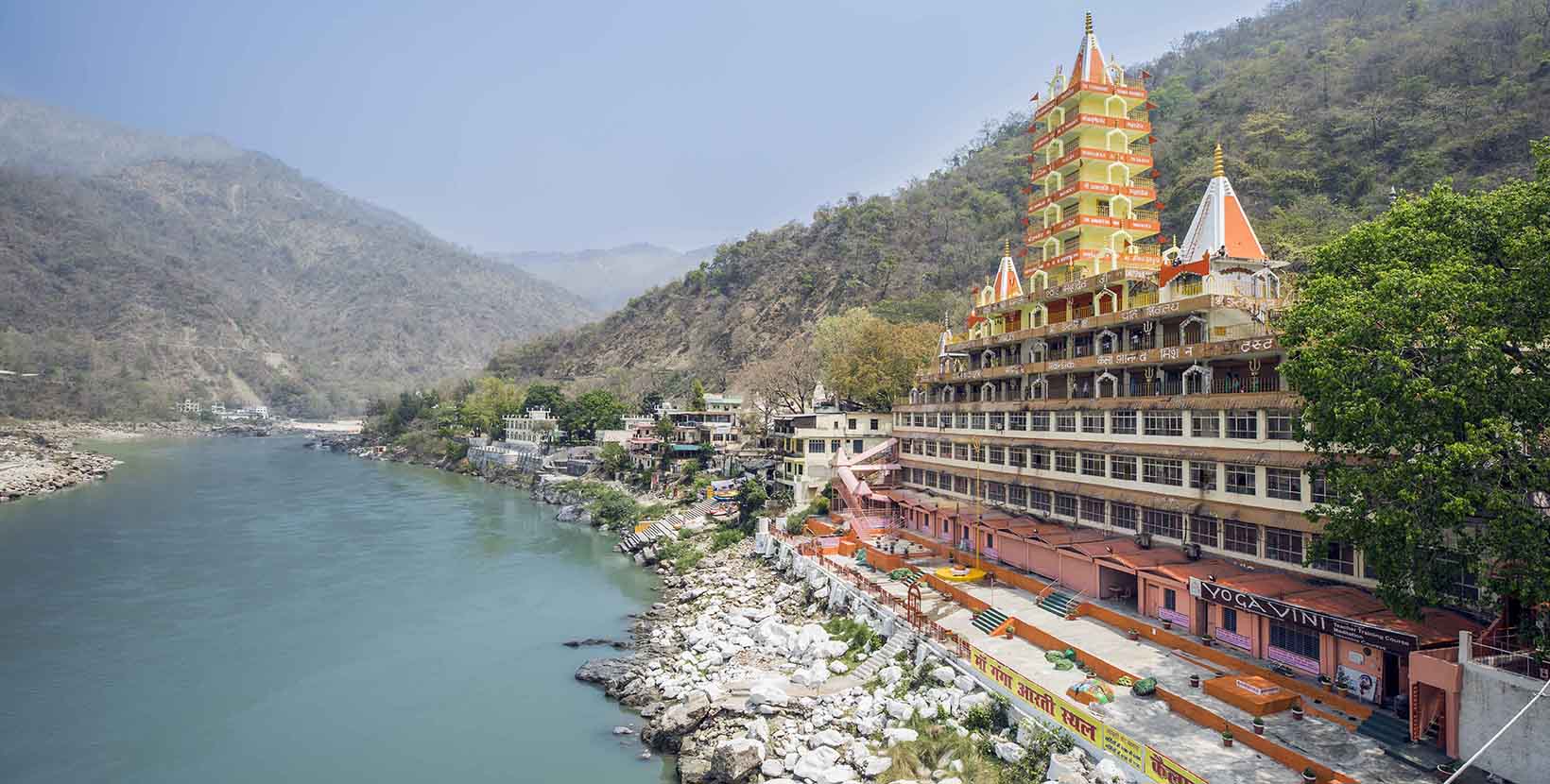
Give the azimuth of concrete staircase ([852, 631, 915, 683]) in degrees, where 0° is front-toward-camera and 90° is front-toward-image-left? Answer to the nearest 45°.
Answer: approximately 45°

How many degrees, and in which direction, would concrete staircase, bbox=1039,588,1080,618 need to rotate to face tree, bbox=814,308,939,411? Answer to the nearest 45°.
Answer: approximately 90° to its right

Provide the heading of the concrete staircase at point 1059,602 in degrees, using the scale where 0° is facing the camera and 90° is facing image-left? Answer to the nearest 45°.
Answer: approximately 45°

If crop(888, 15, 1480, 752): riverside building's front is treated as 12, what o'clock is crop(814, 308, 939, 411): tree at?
The tree is roughly at 3 o'clock from the riverside building.

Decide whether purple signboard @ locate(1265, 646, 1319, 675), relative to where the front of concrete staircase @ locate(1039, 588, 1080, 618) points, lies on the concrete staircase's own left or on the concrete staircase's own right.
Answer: on the concrete staircase's own left

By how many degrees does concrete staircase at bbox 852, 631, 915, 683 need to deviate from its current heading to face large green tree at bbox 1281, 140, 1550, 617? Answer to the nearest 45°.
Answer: approximately 90° to its left

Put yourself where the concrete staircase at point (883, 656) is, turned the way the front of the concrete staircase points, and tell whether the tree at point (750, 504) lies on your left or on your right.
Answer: on your right

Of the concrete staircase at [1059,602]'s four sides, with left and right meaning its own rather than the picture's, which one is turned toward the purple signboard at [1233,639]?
left

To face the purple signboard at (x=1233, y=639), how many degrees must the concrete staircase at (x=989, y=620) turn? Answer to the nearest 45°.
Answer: approximately 135° to its left

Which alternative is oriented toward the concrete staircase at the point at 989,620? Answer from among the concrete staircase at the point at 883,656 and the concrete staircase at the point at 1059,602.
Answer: the concrete staircase at the point at 1059,602
